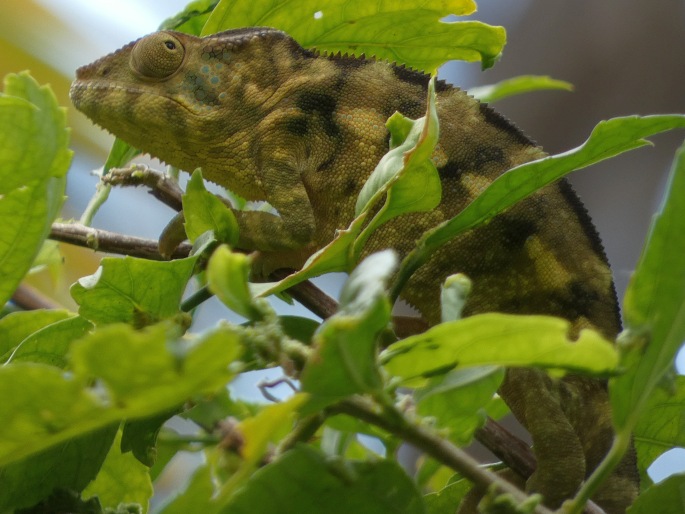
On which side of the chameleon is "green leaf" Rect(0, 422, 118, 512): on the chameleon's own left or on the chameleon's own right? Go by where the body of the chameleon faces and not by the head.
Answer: on the chameleon's own left

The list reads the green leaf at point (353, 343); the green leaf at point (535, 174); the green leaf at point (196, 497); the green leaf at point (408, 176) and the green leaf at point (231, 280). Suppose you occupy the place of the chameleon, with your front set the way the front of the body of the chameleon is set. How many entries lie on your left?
5

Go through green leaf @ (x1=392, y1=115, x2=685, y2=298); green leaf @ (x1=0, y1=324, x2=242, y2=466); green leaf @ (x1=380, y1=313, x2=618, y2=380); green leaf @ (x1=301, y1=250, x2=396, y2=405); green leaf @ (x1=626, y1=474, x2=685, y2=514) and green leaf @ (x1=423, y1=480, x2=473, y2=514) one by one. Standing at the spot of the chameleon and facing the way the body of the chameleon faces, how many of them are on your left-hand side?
6

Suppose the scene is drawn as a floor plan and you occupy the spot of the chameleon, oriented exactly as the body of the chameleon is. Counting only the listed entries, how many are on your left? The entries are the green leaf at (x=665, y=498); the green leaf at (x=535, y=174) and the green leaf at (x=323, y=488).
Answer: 3

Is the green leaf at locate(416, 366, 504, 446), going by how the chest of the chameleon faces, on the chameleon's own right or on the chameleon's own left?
on the chameleon's own left

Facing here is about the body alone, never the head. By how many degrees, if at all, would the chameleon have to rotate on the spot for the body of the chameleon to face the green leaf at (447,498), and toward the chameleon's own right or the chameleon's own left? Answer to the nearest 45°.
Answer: approximately 90° to the chameleon's own left

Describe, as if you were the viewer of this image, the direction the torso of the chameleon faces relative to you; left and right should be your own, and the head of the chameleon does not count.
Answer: facing to the left of the viewer
